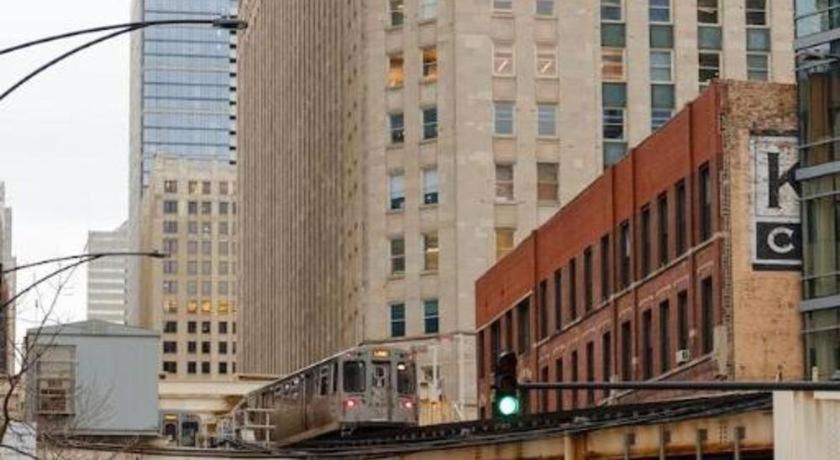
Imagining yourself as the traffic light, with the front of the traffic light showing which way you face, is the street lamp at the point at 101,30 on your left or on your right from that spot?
on your right

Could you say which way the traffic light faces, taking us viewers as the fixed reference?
facing the viewer
